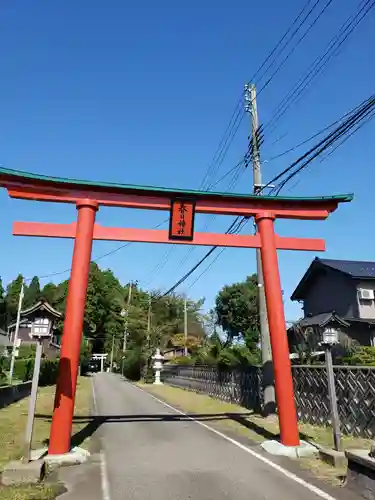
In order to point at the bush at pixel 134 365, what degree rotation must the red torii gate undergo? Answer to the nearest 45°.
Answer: approximately 180°

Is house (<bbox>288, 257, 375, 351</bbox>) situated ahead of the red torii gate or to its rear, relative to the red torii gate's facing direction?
to the rear

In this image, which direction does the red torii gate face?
toward the camera

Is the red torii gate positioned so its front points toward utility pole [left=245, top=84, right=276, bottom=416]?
no

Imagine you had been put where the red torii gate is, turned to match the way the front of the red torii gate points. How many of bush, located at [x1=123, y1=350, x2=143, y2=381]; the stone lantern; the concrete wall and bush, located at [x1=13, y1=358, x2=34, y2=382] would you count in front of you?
0

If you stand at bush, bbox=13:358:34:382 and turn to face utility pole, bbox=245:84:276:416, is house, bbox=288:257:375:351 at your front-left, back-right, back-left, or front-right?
front-left

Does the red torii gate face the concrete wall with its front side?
no

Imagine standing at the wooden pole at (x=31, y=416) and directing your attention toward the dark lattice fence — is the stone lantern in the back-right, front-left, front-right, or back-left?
front-left

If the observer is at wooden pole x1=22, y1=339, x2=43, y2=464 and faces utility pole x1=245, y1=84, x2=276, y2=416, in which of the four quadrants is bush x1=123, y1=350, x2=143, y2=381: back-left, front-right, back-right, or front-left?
front-left

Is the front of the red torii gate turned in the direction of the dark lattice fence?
no

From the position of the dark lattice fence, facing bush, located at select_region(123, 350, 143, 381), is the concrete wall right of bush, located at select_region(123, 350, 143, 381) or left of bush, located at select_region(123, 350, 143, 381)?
left

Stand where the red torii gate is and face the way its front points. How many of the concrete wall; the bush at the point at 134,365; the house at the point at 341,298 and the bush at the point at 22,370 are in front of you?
0

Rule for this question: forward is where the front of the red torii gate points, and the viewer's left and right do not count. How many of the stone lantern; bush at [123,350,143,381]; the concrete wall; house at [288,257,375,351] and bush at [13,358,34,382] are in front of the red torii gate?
0

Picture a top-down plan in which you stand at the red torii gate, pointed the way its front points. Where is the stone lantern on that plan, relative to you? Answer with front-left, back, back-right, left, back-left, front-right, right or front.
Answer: back
